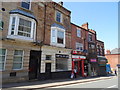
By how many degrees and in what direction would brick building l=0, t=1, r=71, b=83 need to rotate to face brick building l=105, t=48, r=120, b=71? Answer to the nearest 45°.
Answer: approximately 90° to its left
